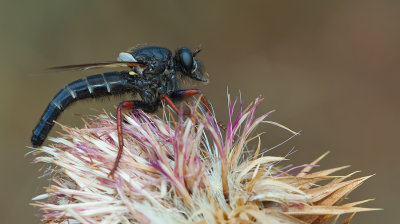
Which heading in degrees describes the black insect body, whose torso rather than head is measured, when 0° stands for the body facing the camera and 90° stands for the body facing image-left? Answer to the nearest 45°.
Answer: approximately 270°
